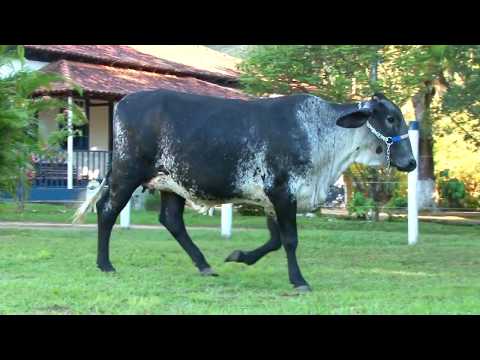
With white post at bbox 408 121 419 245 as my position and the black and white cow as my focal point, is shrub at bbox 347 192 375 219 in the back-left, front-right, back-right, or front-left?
back-right

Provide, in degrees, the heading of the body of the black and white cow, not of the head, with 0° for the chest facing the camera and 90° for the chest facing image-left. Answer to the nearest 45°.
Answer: approximately 270°

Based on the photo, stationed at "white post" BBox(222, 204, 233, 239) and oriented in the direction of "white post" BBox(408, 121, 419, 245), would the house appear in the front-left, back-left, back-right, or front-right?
back-left

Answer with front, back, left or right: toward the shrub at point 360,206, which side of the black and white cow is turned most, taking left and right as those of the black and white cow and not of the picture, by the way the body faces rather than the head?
left

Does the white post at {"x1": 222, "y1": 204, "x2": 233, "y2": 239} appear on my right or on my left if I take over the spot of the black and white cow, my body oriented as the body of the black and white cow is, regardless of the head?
on my left

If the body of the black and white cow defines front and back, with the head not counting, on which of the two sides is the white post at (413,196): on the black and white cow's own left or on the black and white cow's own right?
on the black and white cow's own left
